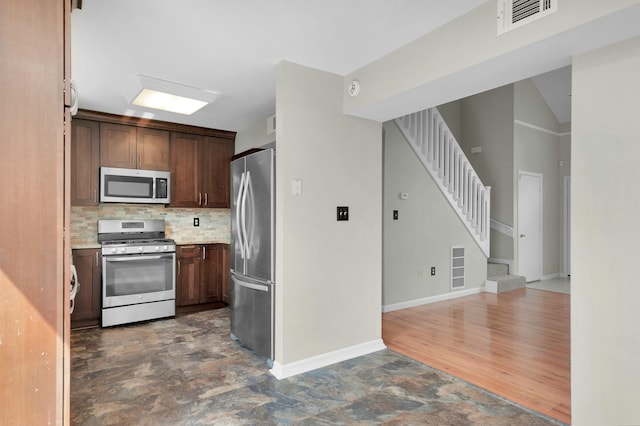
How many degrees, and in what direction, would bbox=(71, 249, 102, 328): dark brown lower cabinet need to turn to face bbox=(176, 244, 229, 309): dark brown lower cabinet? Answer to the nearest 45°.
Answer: approximately 90° to its left

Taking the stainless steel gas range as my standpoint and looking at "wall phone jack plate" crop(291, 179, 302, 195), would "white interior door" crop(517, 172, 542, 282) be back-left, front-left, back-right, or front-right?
front-left

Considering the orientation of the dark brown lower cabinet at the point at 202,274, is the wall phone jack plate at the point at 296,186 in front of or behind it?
in front

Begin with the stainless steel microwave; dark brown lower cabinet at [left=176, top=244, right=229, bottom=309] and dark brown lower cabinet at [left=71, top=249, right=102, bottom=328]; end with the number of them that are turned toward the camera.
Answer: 3

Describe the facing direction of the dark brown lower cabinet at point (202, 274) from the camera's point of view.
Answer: facing the viewer

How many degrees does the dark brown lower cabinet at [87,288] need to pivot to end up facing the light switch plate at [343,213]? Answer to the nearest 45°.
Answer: approximately 45° to its left

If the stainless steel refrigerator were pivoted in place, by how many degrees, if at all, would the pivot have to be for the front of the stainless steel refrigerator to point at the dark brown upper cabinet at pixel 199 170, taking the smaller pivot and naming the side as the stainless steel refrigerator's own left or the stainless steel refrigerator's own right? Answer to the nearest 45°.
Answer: approximately 135° to the stainless steel refrigerator's own right

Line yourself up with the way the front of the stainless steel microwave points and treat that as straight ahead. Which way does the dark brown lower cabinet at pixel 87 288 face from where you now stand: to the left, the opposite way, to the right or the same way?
the same way

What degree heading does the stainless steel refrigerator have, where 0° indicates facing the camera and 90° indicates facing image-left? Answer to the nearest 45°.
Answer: approximately 45°

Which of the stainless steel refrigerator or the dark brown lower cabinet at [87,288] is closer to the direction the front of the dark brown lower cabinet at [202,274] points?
the stainless steel refrigerator

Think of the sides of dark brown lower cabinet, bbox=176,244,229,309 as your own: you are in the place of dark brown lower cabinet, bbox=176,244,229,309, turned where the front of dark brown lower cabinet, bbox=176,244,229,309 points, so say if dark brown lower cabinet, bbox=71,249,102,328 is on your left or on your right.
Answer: on your right

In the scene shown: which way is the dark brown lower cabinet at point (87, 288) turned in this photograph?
toward the camera

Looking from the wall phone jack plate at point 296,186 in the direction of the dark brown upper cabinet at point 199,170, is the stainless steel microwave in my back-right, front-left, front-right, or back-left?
front-left

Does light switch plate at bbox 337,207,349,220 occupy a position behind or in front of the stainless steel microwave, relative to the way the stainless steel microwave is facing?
in front

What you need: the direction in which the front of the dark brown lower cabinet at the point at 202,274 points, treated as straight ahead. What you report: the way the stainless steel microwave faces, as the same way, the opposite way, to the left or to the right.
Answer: the same way
